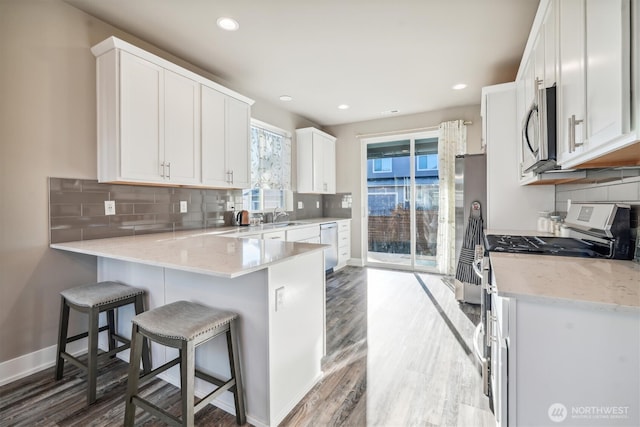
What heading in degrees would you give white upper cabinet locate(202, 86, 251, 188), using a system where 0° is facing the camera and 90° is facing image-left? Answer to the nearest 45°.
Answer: approximately 315°

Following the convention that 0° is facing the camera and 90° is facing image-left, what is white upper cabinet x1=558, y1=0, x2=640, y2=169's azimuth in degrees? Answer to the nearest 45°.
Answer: approximately 45°

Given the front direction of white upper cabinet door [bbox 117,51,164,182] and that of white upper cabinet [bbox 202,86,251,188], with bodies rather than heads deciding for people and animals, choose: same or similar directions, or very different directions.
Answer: same or similar directions

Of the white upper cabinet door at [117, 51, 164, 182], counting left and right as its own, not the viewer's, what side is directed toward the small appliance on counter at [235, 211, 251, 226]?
left

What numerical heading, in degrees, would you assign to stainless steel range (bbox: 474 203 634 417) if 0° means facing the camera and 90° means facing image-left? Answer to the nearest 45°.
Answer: approximately 90°

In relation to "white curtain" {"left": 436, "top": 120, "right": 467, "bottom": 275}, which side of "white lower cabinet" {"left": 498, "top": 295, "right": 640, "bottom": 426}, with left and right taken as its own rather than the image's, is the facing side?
right

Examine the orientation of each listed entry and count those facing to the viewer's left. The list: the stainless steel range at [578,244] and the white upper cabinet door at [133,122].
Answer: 1

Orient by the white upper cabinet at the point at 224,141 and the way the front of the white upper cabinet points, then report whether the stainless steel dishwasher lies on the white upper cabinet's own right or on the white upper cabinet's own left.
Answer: on the white upper cabinet's own left

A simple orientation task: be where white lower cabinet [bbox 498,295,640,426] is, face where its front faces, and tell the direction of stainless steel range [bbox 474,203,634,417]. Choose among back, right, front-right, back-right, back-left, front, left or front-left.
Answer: right

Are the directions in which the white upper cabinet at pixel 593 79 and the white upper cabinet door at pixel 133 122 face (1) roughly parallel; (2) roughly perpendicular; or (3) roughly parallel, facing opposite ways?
roughly parallel, facing opposite ways

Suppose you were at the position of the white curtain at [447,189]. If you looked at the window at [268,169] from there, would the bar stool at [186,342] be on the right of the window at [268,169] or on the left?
left

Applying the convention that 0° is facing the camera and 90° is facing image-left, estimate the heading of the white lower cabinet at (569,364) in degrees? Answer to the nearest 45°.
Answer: approximately 90°

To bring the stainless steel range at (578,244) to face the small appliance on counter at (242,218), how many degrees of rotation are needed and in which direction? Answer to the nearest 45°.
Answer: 0° — it already faces it

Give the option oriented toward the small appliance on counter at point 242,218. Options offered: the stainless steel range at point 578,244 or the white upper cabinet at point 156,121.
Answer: the stainless steel range

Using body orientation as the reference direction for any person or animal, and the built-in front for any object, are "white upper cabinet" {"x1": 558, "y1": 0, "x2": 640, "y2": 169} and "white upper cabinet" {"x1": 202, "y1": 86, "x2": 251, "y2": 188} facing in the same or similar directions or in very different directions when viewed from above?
very different directions

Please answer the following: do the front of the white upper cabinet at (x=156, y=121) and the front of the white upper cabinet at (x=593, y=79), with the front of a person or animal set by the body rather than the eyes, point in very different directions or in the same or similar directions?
very different directions
